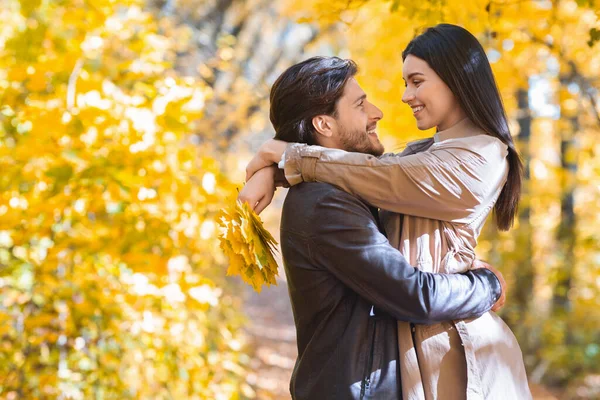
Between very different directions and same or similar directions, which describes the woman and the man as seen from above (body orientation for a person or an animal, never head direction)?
very different directions

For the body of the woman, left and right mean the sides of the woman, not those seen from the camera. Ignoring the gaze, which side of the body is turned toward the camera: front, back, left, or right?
left

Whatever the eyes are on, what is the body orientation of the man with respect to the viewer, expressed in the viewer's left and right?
facing to the right of the viewer

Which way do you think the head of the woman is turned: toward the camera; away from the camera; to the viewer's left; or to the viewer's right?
to the viewer's left

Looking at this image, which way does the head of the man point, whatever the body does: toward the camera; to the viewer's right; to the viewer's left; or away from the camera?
to the viewer's right
